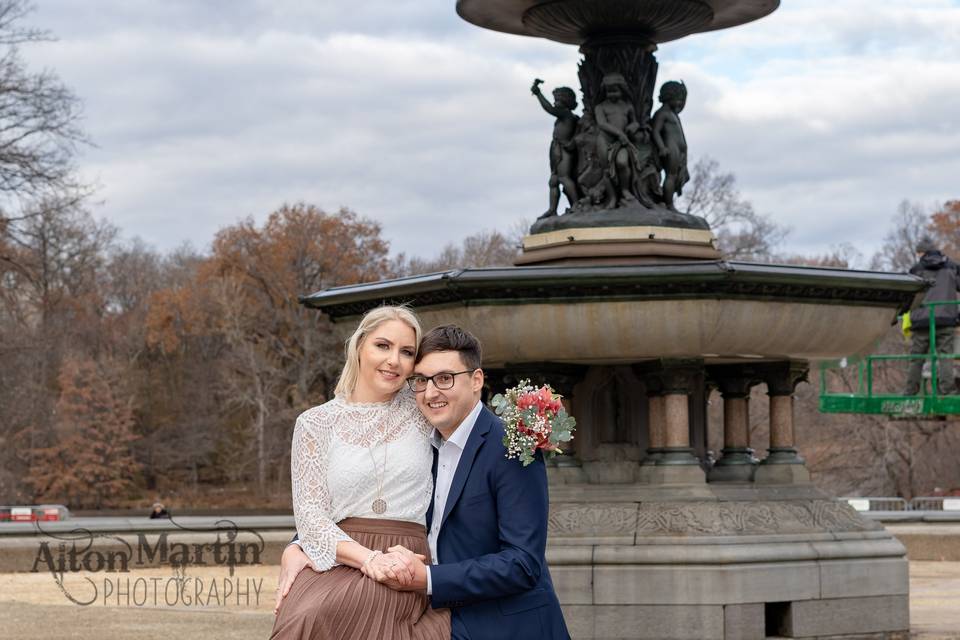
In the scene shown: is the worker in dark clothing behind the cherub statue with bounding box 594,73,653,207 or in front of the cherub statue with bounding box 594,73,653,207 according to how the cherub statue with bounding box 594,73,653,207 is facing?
behind

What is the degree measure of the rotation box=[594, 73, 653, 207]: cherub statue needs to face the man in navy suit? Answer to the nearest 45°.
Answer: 0° — it already faces them

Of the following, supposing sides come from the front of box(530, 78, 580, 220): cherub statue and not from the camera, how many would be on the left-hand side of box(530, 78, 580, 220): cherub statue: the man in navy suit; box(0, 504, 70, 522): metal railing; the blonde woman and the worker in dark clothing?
2

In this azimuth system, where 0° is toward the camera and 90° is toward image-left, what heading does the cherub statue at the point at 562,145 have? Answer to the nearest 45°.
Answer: approximately 90°

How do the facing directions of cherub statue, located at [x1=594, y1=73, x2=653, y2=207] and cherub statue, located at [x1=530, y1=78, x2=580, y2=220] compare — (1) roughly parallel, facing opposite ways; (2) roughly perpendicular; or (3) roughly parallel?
roughly perpendicular

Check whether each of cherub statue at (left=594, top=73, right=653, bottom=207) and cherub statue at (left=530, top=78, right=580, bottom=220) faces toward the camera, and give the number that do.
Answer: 1

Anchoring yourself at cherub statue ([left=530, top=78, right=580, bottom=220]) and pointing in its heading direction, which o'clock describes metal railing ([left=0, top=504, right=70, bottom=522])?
The metal railing is roughly at 2 o'clock from the cherub statue.

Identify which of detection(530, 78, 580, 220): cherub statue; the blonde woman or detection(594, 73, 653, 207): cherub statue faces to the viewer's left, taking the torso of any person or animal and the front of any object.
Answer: detection(530, 78, 580, 220): cherub statue
